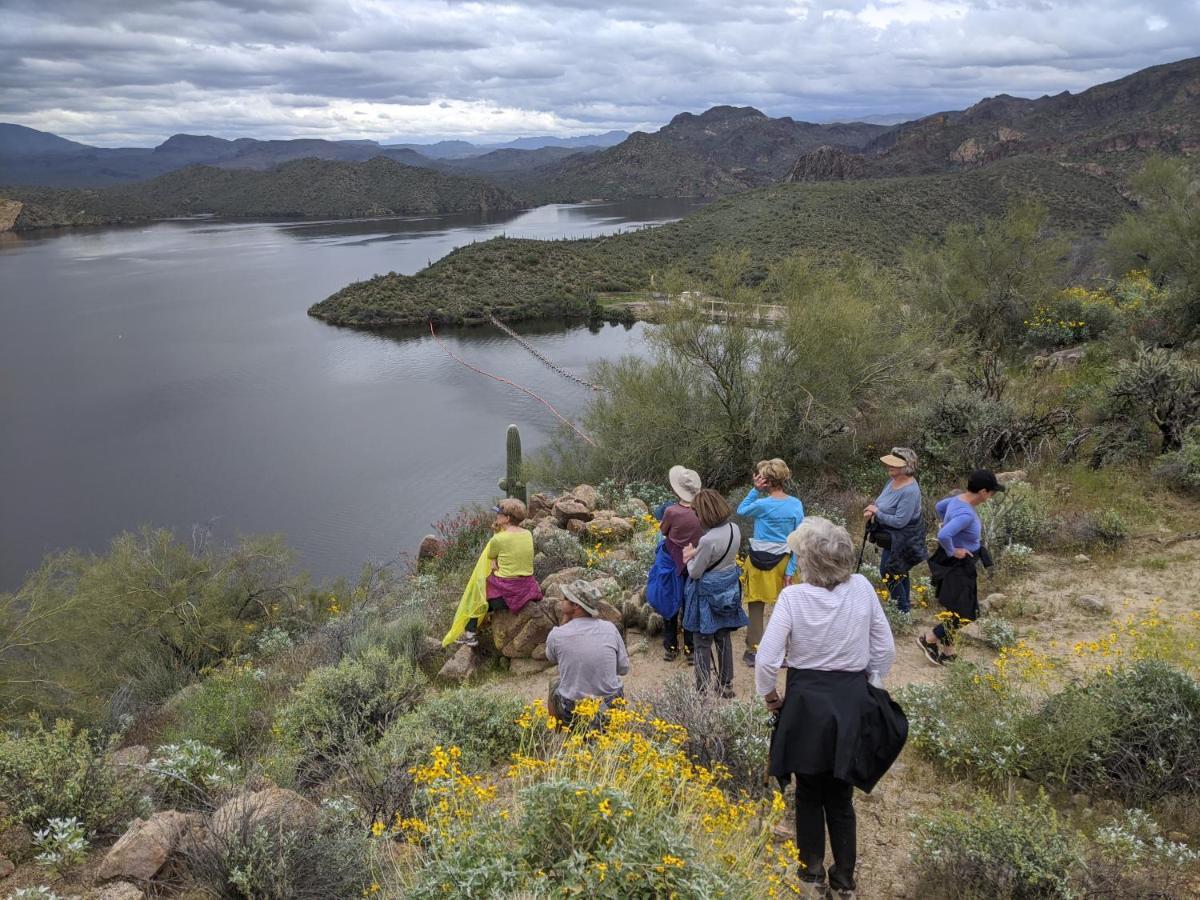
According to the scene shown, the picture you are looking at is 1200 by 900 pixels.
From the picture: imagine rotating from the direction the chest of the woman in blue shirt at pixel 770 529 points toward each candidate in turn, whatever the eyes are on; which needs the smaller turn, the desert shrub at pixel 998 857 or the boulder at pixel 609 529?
the boulder

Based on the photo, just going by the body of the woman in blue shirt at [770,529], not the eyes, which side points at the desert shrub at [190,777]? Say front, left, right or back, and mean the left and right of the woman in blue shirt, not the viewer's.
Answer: left

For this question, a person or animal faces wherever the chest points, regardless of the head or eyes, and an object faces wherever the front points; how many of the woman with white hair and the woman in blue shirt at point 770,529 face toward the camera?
0

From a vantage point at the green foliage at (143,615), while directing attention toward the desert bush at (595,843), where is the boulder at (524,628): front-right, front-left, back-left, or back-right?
front-left

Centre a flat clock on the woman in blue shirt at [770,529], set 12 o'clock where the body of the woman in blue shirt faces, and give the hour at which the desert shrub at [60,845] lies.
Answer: The desert shrub is roughly at 9 o'clock from the woman in blue shirt.

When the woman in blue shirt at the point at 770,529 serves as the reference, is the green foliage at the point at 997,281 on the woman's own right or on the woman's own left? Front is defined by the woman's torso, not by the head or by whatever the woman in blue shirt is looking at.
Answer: on the woman's own right

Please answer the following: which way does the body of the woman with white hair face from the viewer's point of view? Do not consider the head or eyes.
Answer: away from the camera

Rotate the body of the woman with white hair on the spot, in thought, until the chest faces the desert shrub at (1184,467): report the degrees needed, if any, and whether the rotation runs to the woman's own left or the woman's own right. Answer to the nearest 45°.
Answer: approximately 45° to the woman's own right

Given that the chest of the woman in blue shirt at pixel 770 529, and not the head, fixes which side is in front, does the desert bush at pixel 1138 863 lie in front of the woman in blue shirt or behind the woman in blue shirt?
behind

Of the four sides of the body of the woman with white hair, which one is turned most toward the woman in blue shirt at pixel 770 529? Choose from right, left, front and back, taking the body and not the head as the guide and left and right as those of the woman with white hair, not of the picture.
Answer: front

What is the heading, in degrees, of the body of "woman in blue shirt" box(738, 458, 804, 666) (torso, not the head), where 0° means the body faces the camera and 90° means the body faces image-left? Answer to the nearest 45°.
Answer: approximately 135°
